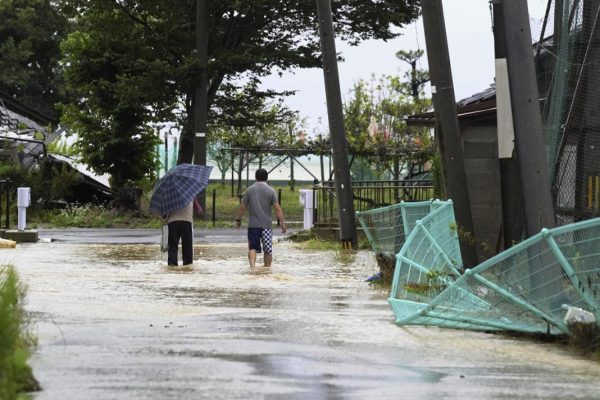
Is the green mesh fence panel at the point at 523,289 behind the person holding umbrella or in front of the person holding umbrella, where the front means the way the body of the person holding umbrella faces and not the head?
behind

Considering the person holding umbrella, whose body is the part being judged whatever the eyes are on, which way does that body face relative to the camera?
away from the camera

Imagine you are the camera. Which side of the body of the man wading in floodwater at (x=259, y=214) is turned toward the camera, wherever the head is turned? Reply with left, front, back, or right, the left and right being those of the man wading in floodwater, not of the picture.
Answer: back

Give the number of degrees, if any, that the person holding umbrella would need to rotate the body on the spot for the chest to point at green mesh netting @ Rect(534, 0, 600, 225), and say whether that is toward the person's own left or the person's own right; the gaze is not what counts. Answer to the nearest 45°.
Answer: approximately 135° to the person's own right

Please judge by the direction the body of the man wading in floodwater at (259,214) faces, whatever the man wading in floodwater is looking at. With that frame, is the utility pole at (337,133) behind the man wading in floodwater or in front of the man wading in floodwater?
in front

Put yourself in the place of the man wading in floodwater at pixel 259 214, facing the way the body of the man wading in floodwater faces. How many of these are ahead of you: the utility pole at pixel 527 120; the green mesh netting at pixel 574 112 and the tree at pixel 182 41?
1

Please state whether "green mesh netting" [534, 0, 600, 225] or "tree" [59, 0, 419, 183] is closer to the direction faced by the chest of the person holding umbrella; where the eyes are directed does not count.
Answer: the tree

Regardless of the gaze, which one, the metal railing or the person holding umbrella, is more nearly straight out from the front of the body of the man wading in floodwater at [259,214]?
the metal railing

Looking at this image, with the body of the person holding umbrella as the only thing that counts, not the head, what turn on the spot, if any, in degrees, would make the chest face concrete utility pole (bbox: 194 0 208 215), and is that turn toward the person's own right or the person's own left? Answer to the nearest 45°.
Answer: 0° — they already face it

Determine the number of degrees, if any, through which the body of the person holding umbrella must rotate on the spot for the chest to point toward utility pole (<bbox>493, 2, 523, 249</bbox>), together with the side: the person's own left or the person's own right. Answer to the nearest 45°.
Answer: approximately 135° to the person's own right

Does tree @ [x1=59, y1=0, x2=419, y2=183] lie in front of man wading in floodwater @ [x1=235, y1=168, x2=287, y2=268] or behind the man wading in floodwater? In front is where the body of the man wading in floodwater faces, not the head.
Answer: in front

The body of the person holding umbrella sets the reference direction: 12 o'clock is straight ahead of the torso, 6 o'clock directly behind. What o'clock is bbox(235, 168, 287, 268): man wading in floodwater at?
The man wading in floodwater is roughly at 4 o'clock from the person holding umbrella.

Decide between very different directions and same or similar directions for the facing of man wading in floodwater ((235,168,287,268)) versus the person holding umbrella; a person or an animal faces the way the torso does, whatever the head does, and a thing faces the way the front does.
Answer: same or similar directions
